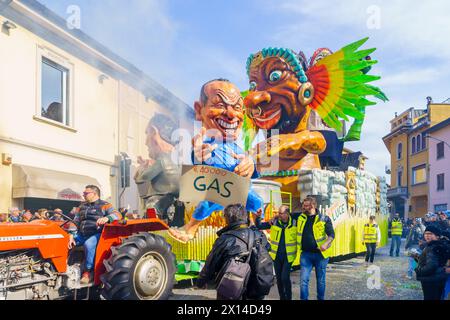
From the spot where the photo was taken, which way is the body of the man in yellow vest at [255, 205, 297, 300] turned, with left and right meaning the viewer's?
facing the viewer

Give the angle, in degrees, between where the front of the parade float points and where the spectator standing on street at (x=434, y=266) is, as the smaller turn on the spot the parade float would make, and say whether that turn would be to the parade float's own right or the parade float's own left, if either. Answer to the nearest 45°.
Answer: approximately 45° to the parade float's own left

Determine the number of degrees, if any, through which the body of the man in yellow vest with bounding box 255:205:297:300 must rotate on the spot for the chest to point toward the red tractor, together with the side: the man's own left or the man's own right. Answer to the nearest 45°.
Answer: approximately 45° to the man's own right

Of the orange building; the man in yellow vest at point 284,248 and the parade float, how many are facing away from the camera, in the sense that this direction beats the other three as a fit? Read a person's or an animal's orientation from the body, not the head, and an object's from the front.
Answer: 0

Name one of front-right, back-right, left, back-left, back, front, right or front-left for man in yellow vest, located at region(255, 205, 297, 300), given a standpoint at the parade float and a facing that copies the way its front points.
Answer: front-left

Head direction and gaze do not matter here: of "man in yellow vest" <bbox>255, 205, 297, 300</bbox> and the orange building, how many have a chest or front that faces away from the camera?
0

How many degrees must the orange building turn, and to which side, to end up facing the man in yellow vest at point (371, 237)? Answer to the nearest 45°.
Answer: approximately 45° to its left

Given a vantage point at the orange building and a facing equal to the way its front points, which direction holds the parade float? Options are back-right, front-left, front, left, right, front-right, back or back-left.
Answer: front-left

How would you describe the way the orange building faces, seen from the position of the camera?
facing the viewer and to the left of the viewer

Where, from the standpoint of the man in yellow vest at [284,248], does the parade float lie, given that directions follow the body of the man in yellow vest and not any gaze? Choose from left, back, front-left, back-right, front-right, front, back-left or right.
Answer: back

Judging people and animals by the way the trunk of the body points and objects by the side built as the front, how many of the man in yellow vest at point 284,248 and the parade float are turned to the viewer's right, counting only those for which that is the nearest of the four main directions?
0
